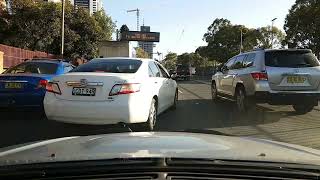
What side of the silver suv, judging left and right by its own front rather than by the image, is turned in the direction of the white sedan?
left

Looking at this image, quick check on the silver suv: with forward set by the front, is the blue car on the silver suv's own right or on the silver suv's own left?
on the silver suv's own left

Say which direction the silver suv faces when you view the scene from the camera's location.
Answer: facing away from the viewer and to the left of the viewer
